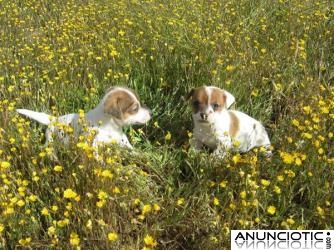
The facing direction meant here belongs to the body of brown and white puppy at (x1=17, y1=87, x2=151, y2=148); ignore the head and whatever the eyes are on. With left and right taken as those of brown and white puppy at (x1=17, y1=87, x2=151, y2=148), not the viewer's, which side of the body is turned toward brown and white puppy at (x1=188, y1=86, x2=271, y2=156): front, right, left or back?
front

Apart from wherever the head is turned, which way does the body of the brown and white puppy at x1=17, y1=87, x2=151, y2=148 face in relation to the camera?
to the viewer's right

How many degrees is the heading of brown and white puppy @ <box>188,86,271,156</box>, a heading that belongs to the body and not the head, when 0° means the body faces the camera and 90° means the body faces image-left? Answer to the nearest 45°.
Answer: approximately 45°

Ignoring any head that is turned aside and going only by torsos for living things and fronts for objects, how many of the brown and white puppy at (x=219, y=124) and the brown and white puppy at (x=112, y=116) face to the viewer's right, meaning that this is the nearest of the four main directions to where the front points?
1

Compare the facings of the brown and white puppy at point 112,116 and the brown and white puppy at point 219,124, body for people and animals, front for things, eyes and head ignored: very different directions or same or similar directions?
very different directions

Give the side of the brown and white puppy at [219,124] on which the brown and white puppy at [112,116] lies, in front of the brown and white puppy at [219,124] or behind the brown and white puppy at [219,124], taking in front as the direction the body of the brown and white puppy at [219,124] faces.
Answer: in front
